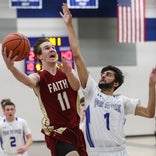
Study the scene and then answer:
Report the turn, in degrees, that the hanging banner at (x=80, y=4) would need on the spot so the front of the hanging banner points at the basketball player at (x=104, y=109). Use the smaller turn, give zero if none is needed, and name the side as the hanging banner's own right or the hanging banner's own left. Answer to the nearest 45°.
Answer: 0° — it already faces them

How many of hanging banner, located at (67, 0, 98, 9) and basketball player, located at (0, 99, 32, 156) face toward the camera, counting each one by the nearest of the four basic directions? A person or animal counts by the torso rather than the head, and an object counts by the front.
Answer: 2

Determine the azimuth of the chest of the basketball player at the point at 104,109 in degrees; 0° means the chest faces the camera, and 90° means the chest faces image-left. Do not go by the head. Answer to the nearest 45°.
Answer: approximately 0°

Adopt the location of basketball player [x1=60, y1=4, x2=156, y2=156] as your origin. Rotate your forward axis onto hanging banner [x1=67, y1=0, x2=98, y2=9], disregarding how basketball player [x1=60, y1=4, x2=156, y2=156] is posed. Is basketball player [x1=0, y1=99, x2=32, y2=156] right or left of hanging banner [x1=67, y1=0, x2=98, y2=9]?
left

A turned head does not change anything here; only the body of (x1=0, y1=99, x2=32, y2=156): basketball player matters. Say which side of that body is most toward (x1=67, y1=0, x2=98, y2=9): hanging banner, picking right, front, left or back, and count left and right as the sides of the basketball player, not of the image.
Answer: back

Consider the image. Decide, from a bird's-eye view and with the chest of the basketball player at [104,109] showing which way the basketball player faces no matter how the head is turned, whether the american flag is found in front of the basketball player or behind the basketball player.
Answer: behind

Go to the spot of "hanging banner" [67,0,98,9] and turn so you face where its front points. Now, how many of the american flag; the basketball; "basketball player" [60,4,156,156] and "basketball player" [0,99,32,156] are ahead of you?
3
